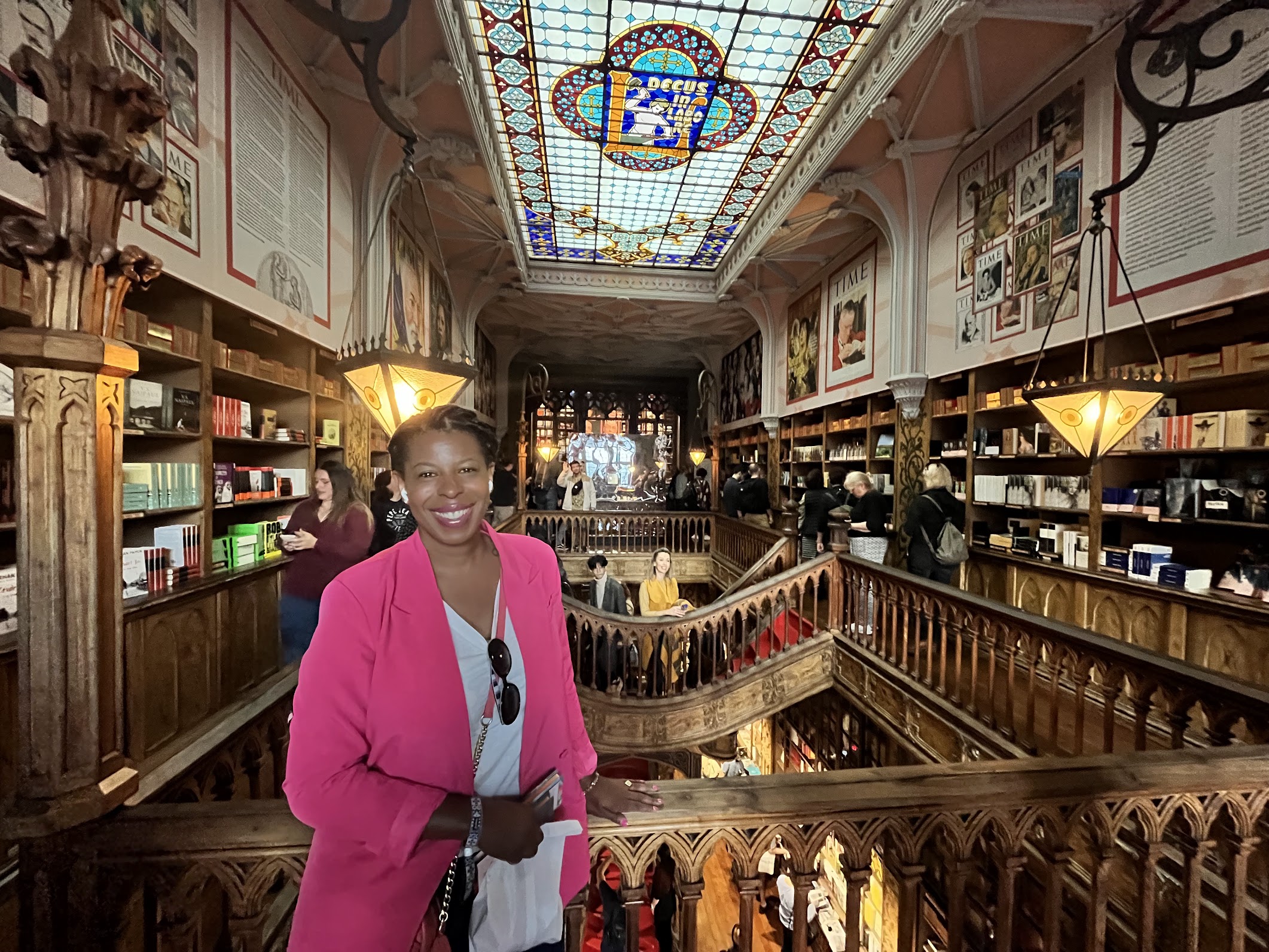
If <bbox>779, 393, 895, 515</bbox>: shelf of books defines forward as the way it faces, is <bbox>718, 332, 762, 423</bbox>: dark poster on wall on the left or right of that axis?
on its right

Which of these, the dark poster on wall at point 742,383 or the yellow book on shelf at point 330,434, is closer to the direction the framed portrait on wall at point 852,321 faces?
the yellow book on shelf

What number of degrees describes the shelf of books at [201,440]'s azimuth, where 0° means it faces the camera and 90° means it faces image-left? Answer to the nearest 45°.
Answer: approximately 315°

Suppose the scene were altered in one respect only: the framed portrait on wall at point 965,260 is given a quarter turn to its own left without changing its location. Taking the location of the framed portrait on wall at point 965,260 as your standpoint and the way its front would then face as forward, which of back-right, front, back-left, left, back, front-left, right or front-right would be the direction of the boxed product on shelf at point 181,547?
right

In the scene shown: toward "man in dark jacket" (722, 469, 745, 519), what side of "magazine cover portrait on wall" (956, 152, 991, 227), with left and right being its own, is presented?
right

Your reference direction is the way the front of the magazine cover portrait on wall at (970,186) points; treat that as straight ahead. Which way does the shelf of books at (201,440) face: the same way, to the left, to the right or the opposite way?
the opposite way

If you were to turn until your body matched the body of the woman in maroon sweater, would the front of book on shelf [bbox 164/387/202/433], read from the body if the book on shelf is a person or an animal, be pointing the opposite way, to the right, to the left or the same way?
to the left

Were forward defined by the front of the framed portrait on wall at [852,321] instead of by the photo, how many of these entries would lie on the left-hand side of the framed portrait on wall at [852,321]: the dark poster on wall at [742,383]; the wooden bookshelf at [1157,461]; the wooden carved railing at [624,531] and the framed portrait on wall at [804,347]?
1

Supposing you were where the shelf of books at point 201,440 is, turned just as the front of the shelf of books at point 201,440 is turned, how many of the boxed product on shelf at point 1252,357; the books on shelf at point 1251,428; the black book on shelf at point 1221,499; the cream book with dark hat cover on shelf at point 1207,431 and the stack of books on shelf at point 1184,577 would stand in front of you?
5

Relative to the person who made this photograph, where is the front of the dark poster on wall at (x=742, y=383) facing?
facing the viewer and to the left of the viewer

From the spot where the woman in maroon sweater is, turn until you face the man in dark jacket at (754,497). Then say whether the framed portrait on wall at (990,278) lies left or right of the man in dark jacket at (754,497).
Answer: right

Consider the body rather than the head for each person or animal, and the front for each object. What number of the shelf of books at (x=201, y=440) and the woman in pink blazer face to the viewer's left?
0

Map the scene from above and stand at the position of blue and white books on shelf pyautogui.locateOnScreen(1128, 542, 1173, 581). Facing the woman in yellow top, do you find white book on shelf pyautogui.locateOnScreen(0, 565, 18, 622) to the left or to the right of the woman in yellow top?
left

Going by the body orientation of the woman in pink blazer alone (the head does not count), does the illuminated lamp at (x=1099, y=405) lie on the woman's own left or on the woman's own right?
on the woman's own left

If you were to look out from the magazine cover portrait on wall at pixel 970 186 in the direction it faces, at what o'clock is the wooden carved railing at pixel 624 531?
The wooden carved railing is roughly at 2 o'clock from the magazine cover portrait on wall.
